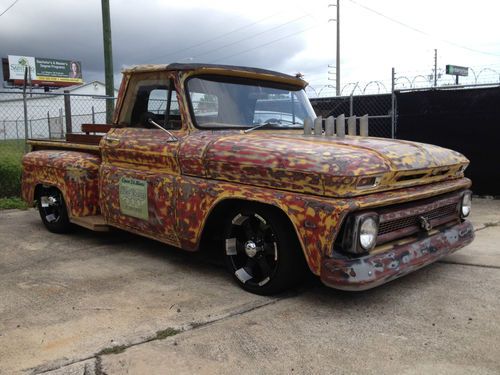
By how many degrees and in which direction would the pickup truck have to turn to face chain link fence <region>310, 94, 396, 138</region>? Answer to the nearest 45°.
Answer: approximately 135° to its left

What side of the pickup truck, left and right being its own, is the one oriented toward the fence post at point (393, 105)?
left

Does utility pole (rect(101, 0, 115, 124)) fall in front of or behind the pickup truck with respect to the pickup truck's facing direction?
behind
